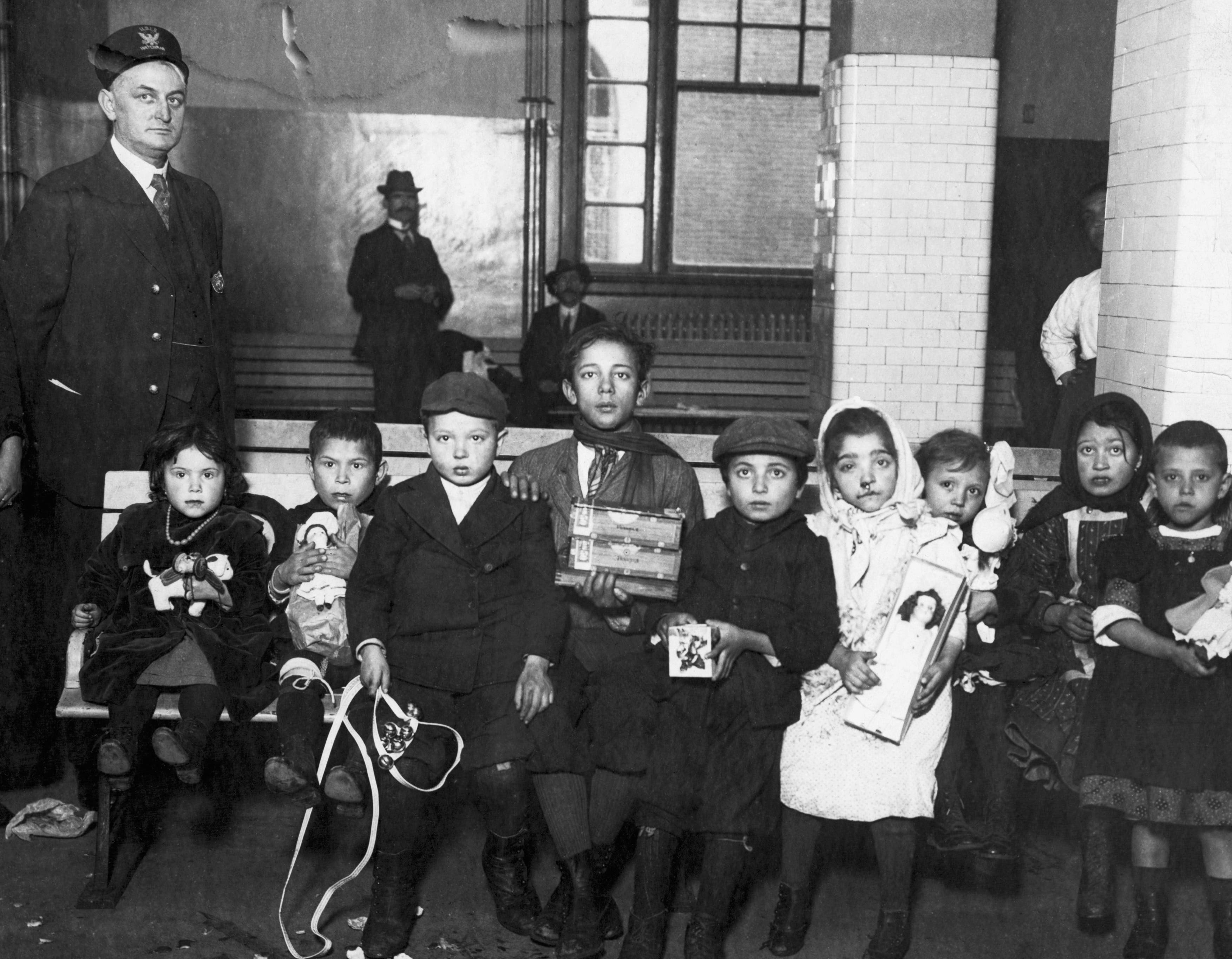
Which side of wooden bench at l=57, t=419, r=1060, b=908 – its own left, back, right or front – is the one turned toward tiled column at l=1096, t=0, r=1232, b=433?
left

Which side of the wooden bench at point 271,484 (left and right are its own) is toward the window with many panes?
back

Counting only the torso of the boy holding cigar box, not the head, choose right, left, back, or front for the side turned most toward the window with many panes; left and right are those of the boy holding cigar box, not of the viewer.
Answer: back

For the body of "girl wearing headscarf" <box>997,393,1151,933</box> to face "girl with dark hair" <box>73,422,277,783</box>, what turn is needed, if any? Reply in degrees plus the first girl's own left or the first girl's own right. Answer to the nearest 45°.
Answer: approximately 90° to the first girl's own right

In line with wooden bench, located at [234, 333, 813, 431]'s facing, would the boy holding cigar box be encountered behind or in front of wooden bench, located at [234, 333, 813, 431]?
in front

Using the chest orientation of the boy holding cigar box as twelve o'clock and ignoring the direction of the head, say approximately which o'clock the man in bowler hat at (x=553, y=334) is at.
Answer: The man in bowler hat is roughly at 6 o'clock from the boy holding cigar box.

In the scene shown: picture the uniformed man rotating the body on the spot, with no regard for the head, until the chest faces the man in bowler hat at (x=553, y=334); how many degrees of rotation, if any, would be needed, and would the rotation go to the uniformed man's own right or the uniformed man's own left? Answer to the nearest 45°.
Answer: approximately 90° to the uniformed man's own left

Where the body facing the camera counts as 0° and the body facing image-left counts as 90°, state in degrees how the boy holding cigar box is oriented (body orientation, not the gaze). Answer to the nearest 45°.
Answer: approximately 0°

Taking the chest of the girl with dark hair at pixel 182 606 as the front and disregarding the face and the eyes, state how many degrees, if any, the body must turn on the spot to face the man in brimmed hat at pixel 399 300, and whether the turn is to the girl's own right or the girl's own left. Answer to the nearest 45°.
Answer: approximately 180°
